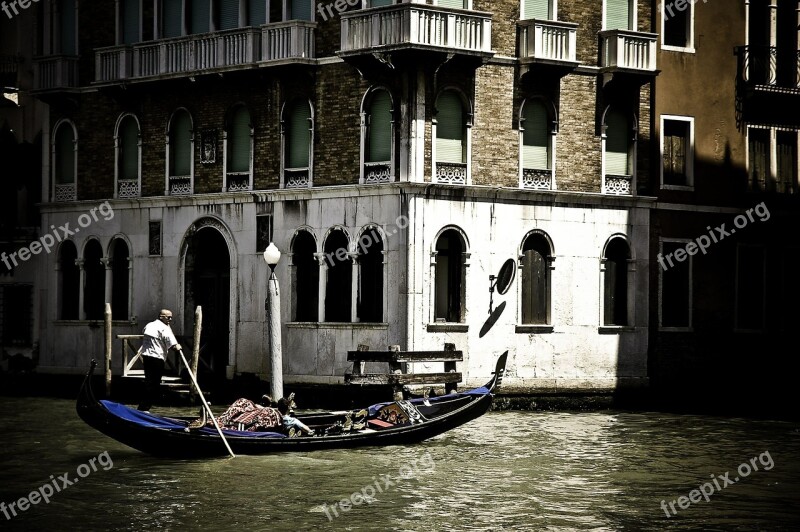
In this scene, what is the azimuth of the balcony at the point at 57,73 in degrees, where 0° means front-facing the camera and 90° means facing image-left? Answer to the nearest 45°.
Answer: approximately 45°

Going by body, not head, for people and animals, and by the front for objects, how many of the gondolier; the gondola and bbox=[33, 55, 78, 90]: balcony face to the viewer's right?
2

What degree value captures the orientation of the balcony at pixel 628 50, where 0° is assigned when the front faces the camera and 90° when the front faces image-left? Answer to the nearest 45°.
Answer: approximately 315°

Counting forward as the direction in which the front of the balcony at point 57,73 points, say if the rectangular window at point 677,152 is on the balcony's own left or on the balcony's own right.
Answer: on the balcony's own left

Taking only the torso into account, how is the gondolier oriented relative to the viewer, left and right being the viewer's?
facing to the right of the viewer

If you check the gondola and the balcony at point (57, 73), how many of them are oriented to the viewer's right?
1

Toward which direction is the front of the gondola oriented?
to the viewer's right

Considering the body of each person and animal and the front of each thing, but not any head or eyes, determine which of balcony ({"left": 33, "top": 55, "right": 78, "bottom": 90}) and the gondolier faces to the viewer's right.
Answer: the gondolier

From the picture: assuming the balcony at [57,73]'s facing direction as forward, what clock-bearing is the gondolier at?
The gondolier is roughly at 10 o'clock from the balcony.

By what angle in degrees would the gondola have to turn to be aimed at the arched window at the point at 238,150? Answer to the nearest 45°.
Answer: approximately 90° to its left

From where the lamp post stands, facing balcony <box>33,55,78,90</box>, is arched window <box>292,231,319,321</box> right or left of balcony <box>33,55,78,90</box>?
right
